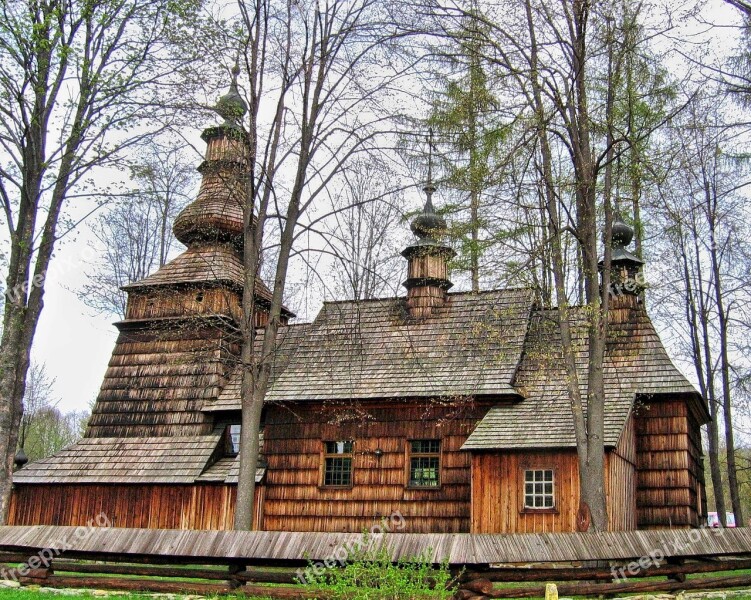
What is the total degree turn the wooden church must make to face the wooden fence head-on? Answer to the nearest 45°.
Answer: approximately 90° to its left

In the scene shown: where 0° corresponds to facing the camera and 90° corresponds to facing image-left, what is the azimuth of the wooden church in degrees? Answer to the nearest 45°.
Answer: approximately 90°

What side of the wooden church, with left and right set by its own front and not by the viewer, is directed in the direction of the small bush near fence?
left
